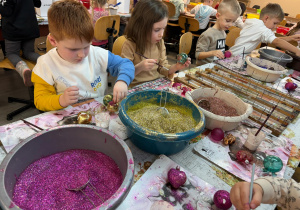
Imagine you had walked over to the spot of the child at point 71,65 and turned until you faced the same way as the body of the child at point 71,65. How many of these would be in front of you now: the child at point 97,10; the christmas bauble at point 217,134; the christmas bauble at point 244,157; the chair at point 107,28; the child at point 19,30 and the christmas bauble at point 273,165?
3

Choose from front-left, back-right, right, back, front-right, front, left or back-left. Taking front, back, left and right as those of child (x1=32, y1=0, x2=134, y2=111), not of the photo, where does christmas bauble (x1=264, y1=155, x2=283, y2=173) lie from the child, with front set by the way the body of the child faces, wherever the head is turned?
front

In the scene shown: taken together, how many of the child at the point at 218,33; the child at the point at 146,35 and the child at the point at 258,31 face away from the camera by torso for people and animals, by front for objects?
0

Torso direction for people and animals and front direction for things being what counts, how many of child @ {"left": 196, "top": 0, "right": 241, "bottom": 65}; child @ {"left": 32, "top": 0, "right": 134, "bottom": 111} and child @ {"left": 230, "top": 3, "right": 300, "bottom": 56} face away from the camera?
0

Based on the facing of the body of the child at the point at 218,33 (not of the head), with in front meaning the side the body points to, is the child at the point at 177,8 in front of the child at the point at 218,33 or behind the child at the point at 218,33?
behind

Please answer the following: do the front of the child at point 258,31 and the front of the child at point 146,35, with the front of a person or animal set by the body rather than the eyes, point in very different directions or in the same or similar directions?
same or similar directions

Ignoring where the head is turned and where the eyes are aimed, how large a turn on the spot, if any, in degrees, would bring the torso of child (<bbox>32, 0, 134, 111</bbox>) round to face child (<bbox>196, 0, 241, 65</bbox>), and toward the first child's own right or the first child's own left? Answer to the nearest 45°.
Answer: approximately 90° to the first child's own left

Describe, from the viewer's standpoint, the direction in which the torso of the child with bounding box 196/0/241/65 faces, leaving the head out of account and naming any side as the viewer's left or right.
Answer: facing the viewer and to the right of the viewer

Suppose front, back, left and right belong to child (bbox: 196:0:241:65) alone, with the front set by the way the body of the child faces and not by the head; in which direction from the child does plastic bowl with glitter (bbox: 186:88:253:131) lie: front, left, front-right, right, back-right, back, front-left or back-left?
front-right

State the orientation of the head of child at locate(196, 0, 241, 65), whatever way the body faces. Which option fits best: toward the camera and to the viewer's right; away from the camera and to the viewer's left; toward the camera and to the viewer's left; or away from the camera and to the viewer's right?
toward the camera and to the viewer's right

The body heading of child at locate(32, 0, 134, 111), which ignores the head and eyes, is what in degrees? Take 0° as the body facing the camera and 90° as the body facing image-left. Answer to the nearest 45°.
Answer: approximately 315°

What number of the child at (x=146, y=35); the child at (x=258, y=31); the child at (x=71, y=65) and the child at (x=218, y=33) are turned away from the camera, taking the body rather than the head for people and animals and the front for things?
0

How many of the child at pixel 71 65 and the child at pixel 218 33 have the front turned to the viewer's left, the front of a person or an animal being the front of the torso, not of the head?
0
